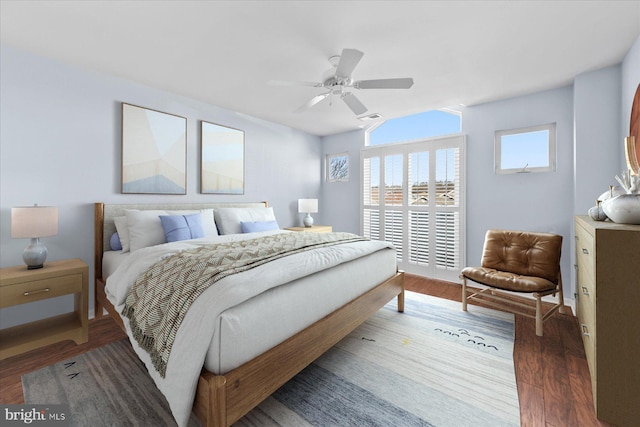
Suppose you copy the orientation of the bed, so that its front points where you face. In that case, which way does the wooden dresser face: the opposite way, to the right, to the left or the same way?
the opposite way

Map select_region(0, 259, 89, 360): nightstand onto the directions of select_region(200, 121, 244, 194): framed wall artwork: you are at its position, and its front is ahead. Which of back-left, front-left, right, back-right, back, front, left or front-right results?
right

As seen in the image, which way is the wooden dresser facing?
to the viewer's left

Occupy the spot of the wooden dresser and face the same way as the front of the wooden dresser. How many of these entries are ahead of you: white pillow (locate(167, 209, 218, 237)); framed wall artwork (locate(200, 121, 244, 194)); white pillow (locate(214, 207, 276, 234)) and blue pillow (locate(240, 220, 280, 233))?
4

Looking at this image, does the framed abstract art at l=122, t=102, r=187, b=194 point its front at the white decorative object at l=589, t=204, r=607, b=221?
yes

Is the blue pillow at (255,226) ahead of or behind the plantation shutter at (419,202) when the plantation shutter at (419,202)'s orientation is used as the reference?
ahead

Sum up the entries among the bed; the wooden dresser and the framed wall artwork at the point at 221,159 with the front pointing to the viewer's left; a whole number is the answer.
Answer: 1

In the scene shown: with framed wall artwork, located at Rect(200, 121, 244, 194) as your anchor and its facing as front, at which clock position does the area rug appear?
The area rug is roughly at 1 o'clock from the framed wall artwork.

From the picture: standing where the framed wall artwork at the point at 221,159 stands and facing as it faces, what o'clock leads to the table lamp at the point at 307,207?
The table lamp is roughly at 10 o'clock from the framed wall artwork.

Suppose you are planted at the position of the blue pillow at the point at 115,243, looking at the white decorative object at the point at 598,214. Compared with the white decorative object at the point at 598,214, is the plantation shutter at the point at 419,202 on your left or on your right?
left

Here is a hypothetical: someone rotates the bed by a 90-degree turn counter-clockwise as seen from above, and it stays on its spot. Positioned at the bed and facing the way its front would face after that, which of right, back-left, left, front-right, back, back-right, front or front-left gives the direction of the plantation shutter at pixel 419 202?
front

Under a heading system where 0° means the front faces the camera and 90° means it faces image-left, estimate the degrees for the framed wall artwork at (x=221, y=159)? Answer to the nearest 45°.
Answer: approximately 315°

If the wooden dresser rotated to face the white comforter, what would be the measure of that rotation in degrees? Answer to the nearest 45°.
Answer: approximately 45° to its left

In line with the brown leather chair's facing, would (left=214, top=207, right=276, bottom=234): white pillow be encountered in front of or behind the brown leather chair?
in front

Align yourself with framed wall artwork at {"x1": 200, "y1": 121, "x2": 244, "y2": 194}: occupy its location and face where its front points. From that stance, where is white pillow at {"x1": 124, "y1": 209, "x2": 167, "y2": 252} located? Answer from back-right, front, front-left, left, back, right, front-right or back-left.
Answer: right

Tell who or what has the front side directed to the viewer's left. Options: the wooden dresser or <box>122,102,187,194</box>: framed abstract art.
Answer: the wooden dresser
